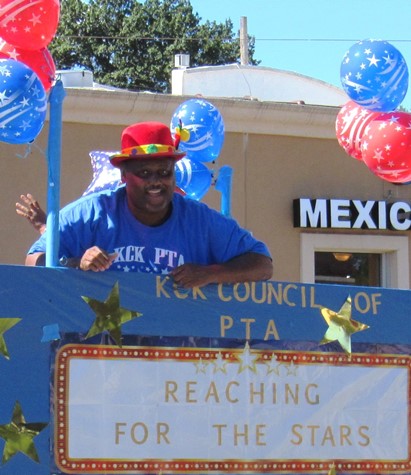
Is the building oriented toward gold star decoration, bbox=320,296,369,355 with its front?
yes

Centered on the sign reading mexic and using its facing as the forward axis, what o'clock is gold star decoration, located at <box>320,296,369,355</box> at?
The gold star decoration is roughly at 12 o'clock from the sign reading mexic.

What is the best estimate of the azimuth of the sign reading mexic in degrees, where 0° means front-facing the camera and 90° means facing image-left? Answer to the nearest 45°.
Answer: approximately 0°

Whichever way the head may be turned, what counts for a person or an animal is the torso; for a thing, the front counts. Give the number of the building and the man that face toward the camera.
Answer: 2

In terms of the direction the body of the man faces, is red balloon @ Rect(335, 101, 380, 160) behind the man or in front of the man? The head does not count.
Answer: behind

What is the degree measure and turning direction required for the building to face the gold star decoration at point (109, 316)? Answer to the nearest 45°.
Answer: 0° — it already faces it

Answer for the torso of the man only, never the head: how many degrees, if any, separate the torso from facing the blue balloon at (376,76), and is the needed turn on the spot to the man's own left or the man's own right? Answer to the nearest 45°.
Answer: approximately 135° to the man's own left

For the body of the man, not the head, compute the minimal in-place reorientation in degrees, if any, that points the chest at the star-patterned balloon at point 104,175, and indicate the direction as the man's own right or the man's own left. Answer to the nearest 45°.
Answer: approximately 180°

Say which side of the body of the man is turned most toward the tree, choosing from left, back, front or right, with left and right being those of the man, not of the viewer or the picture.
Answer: back
